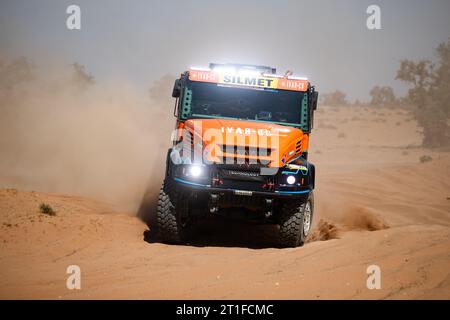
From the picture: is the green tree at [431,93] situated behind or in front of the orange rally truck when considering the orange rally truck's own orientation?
behind

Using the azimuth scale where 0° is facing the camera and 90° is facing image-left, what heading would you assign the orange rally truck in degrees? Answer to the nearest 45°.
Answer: approximately 0°
